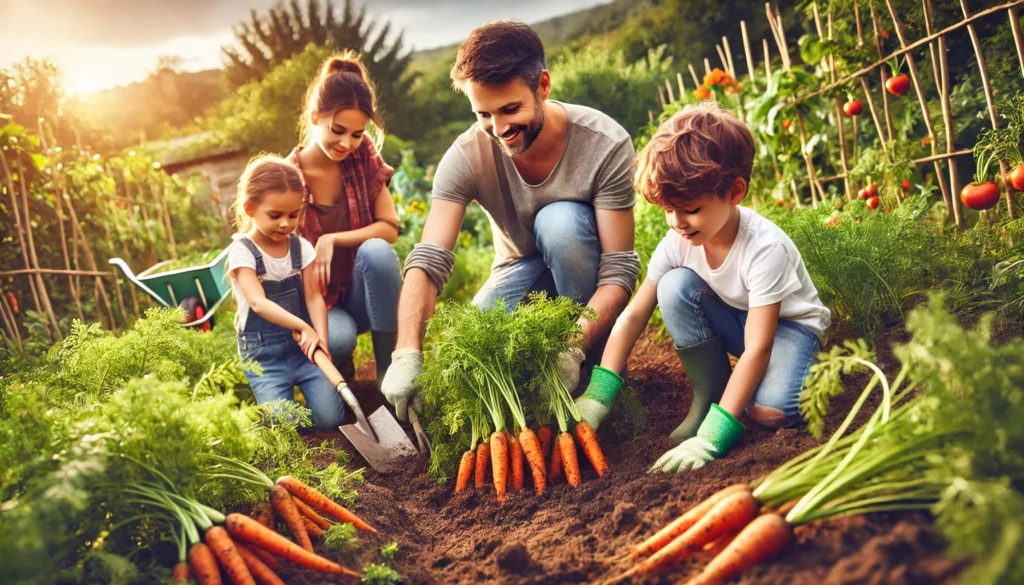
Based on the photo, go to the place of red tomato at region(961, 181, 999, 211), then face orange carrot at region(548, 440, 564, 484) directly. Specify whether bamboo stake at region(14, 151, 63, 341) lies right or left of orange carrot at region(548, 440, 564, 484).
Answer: right

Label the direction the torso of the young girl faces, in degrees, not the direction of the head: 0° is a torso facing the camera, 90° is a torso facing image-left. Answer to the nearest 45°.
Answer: approximately 315°

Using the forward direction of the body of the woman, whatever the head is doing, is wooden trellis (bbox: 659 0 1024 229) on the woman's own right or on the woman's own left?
on the woman's own left

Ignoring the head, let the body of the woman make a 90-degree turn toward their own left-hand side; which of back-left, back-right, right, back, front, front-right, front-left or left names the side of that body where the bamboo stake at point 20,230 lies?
back-left

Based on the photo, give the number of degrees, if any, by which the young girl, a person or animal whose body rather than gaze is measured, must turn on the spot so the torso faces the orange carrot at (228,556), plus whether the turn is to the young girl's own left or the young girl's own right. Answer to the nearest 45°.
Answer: approximately 45° to the young girl's own right

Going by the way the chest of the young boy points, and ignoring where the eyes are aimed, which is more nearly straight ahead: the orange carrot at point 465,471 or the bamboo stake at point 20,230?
the orange carrot

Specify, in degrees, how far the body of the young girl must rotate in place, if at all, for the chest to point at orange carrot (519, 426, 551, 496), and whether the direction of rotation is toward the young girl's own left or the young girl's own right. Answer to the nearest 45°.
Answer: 0° — they already face it

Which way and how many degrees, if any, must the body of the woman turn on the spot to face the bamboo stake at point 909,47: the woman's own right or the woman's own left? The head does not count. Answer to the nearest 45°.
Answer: approximately 90° to the woman's own left

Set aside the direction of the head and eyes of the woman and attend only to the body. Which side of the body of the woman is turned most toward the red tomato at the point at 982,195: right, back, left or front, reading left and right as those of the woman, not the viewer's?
left

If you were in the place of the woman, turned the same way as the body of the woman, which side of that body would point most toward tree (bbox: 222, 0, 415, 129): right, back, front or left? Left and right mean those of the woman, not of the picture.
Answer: back
